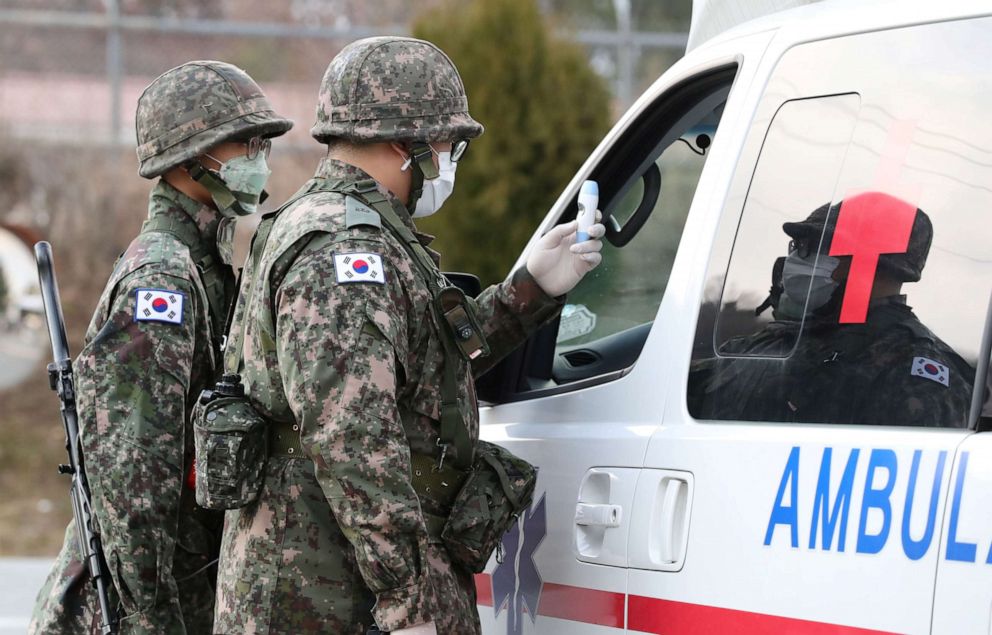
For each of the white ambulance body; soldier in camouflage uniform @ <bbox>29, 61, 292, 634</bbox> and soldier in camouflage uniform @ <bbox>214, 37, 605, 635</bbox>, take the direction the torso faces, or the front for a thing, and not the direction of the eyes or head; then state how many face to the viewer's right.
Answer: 2

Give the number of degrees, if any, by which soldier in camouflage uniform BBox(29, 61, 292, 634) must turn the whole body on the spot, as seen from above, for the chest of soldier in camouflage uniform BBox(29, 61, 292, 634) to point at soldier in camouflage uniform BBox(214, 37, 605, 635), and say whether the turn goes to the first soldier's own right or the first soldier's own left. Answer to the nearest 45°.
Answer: approximately 45° to the first soldier's own right

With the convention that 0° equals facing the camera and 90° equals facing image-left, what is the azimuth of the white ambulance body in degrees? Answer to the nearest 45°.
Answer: approximately 135°

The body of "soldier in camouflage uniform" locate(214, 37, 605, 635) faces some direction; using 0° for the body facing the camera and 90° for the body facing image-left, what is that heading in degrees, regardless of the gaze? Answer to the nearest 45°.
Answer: approximately 270°

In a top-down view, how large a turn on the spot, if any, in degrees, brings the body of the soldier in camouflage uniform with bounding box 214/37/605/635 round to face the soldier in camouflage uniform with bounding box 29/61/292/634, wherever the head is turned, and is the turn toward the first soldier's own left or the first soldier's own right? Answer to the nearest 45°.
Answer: approximately 135° to the first soldier's own left

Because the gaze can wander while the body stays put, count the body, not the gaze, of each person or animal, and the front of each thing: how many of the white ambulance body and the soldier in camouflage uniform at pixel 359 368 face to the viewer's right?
1

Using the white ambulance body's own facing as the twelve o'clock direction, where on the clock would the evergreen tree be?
The evergreen tree is roughly at 1 o'clock from the white ambulance body.

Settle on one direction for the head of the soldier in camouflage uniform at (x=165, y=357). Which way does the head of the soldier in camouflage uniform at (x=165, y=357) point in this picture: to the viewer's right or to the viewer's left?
to the viewer's right

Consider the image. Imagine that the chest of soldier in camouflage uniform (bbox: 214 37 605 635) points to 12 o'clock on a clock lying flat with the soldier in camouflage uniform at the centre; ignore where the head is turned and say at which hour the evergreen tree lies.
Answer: The evergreen tree is roughly at 9 o'clock from the soldier in camouflage uniform.

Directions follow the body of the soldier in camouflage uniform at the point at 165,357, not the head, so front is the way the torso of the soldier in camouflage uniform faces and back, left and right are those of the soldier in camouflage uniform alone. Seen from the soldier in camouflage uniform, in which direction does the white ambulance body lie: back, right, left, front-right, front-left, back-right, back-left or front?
front-right

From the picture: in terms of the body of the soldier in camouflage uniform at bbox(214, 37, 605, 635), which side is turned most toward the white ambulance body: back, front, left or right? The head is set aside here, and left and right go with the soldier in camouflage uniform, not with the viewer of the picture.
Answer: front

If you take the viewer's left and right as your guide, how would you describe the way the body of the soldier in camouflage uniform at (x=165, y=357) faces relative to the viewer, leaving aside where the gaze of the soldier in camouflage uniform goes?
facing to the right of the viewer
